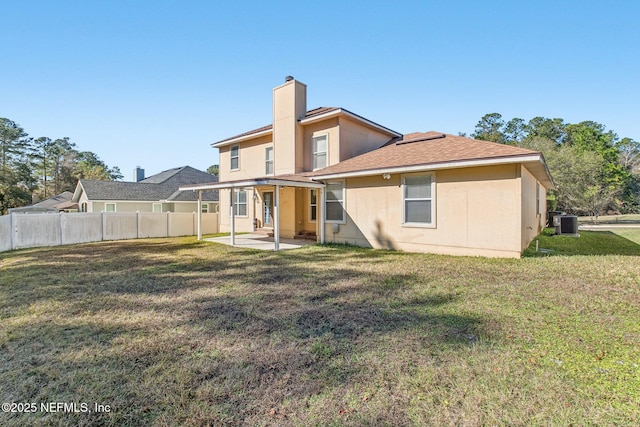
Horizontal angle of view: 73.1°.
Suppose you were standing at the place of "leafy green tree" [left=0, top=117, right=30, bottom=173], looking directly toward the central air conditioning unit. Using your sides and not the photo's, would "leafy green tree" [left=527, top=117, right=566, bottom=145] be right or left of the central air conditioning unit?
left

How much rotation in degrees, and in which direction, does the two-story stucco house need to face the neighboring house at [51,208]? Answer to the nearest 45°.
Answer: approximately 90° to its left

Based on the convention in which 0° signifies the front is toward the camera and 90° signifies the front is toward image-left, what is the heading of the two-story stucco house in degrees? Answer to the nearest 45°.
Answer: approximately 225°

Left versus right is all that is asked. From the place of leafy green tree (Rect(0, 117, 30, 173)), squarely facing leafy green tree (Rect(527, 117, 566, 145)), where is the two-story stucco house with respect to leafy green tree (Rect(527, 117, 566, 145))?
right

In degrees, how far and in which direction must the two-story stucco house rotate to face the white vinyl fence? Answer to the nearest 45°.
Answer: approximately 135° to its left

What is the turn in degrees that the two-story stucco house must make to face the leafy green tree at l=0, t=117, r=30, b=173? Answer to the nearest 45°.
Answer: approximately 90° to its left

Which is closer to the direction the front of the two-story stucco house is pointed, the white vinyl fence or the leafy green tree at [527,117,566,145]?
the leafy green tree

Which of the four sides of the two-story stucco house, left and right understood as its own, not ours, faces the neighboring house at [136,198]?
left
